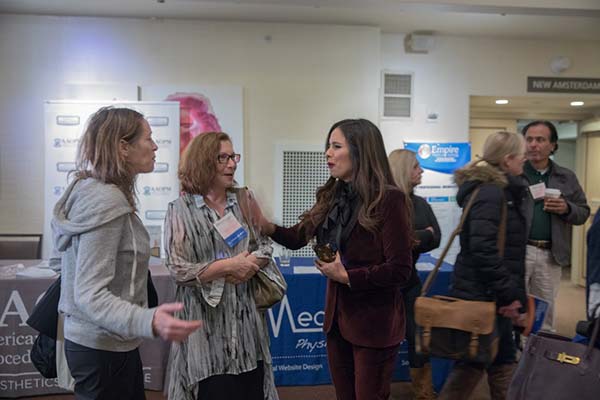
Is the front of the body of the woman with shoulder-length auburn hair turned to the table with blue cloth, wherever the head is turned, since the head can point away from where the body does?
no

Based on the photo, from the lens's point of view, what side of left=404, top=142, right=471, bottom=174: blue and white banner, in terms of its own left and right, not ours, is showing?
front

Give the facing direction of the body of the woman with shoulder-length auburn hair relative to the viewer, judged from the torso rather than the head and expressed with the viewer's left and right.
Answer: facing the viewer and to the right of the viewer

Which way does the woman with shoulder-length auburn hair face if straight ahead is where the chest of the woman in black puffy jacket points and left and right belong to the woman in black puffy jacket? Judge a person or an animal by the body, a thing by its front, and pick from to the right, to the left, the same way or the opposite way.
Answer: the same way

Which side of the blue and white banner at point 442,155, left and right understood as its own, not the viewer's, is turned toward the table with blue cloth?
front

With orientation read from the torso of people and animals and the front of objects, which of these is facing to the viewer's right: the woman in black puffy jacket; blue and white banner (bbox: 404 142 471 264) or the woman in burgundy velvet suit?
the woman in black puffy jacket

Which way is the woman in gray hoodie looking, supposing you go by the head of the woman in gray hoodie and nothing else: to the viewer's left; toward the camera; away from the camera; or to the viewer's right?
to the viewer's right

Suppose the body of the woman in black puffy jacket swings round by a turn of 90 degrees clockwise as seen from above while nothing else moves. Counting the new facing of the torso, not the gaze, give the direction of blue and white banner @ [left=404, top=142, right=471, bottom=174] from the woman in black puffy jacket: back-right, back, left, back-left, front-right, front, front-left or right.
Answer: back

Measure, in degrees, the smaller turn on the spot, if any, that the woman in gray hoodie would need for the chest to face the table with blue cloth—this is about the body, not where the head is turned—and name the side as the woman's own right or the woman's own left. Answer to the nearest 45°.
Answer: approximately 45° to the woman's own left

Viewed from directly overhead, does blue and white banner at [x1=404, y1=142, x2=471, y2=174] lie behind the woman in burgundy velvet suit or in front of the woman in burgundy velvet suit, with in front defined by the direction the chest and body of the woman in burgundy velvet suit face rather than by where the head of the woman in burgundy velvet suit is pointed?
behind

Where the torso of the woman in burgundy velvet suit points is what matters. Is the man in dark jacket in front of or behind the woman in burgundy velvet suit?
behind

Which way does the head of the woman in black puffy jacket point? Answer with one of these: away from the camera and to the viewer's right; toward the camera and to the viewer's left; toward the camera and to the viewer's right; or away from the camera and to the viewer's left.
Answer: away from the camera and to the viewer's right

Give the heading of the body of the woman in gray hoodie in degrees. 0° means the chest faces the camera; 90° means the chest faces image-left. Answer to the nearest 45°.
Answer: approximately 270°

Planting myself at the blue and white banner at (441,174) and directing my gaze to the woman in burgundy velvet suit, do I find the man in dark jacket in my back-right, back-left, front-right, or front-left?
front-left
